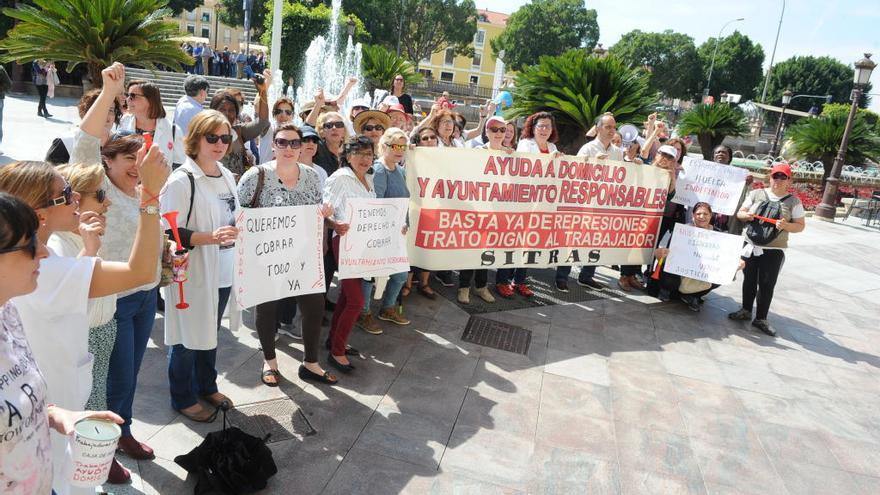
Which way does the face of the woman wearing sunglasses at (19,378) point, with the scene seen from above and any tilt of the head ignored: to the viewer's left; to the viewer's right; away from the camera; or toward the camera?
to the viewer's right

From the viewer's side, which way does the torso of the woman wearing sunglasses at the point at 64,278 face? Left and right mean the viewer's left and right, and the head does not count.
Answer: facing to the right of the viewer

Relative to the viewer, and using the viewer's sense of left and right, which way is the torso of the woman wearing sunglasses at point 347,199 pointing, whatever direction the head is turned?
facing the viewer and to the right of the viewer

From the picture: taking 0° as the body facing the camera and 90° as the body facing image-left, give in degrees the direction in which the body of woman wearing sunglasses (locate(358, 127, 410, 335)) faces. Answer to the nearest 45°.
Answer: approximately 315°

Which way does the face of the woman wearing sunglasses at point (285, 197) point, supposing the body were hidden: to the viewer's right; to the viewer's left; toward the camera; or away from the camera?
toward the camera

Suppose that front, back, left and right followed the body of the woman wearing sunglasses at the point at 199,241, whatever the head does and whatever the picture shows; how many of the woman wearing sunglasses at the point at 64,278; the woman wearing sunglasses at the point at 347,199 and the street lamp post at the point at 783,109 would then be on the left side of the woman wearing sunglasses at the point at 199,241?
2

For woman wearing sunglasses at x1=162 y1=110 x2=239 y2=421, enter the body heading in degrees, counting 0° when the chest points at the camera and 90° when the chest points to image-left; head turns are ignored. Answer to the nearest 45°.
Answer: approximately 315°

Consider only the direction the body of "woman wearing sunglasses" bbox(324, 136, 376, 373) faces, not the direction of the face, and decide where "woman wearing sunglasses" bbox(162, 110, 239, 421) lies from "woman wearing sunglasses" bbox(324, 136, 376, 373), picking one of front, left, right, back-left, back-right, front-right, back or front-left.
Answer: right

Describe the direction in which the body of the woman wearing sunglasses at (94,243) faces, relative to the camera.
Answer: to the viewer's right

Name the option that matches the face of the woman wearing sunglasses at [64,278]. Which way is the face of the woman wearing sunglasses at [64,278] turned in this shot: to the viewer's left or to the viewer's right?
to the viewer's right

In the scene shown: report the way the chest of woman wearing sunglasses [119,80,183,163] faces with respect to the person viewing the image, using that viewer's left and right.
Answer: facing the viewer and to the left of the viewer
